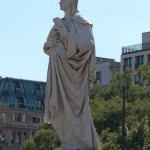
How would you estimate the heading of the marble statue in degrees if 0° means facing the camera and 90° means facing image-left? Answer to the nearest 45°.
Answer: approximately 45°
